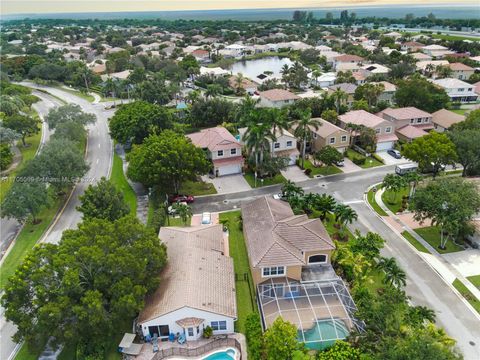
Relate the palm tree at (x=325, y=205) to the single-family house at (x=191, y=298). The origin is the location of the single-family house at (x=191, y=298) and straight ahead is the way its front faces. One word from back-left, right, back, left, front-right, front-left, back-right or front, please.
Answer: front-right

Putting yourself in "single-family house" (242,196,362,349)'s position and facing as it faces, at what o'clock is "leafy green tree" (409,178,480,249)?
The leafy green tree is roughly at 2 o'clock from the single-family house.

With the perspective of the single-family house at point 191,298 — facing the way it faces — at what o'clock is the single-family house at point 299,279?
the single-family house at point 299,279 is roughly at 3 o'clock from the single-family house at point 191,298.

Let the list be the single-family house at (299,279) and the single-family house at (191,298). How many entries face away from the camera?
2

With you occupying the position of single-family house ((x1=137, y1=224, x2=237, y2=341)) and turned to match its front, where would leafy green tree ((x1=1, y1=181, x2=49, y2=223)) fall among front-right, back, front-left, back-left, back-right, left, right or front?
front-left

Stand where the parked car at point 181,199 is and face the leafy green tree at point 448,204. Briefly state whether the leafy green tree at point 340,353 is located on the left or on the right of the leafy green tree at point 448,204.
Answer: right

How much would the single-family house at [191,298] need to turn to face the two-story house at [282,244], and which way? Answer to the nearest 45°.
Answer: approximately 45° to its right

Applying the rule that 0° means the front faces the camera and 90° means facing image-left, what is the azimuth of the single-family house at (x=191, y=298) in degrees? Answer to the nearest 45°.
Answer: approximately 180°

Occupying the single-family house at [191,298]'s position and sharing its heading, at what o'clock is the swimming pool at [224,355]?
The swimming pool is roughly at 5 o'clock from the single-family house.

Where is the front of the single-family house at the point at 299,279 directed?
away from the camera

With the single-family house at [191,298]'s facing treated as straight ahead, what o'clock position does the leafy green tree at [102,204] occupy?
The leafy green tree is roughly at 11 o'clock from the single-family house.

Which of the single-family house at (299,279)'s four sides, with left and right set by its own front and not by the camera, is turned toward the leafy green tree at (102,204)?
left
